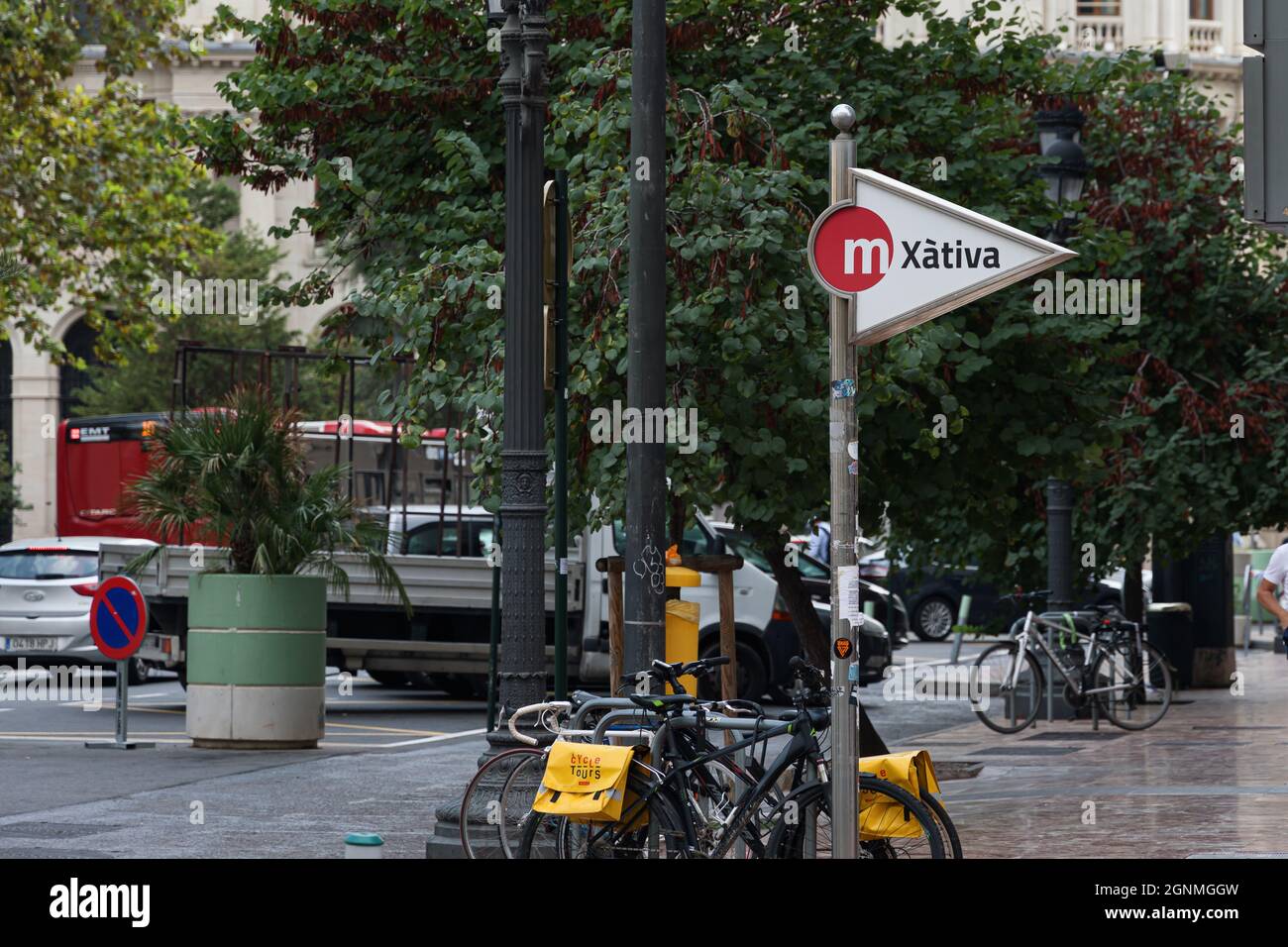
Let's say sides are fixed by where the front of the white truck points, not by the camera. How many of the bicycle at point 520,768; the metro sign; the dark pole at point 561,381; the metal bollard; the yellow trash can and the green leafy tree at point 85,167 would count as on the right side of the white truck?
5

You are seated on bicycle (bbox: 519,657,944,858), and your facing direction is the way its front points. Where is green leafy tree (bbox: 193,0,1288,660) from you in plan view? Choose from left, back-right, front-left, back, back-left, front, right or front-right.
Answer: left

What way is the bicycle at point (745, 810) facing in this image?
to the viewer's right

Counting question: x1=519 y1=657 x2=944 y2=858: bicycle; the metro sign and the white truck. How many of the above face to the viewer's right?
2

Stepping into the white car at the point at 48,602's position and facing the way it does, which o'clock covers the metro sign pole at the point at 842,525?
The metro sign pole is roughly at 4 o'clock from the white car.

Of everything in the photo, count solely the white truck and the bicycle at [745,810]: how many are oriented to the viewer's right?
2

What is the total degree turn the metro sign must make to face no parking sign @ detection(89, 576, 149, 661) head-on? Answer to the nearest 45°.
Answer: approximately 135° to its right

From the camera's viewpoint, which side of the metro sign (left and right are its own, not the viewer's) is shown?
front

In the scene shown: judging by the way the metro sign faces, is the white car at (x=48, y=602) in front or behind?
behind

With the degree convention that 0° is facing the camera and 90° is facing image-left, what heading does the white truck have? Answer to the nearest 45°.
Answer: approximately 270°

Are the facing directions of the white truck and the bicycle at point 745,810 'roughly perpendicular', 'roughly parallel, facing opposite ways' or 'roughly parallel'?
roughly parallel

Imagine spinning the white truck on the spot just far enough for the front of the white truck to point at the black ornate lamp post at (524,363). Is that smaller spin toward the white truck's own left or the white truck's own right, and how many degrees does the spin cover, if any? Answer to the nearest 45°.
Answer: approximately 90° to the white truck's own right

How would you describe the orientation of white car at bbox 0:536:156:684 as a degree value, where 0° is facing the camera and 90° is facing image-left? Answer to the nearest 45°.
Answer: approximately 225°
